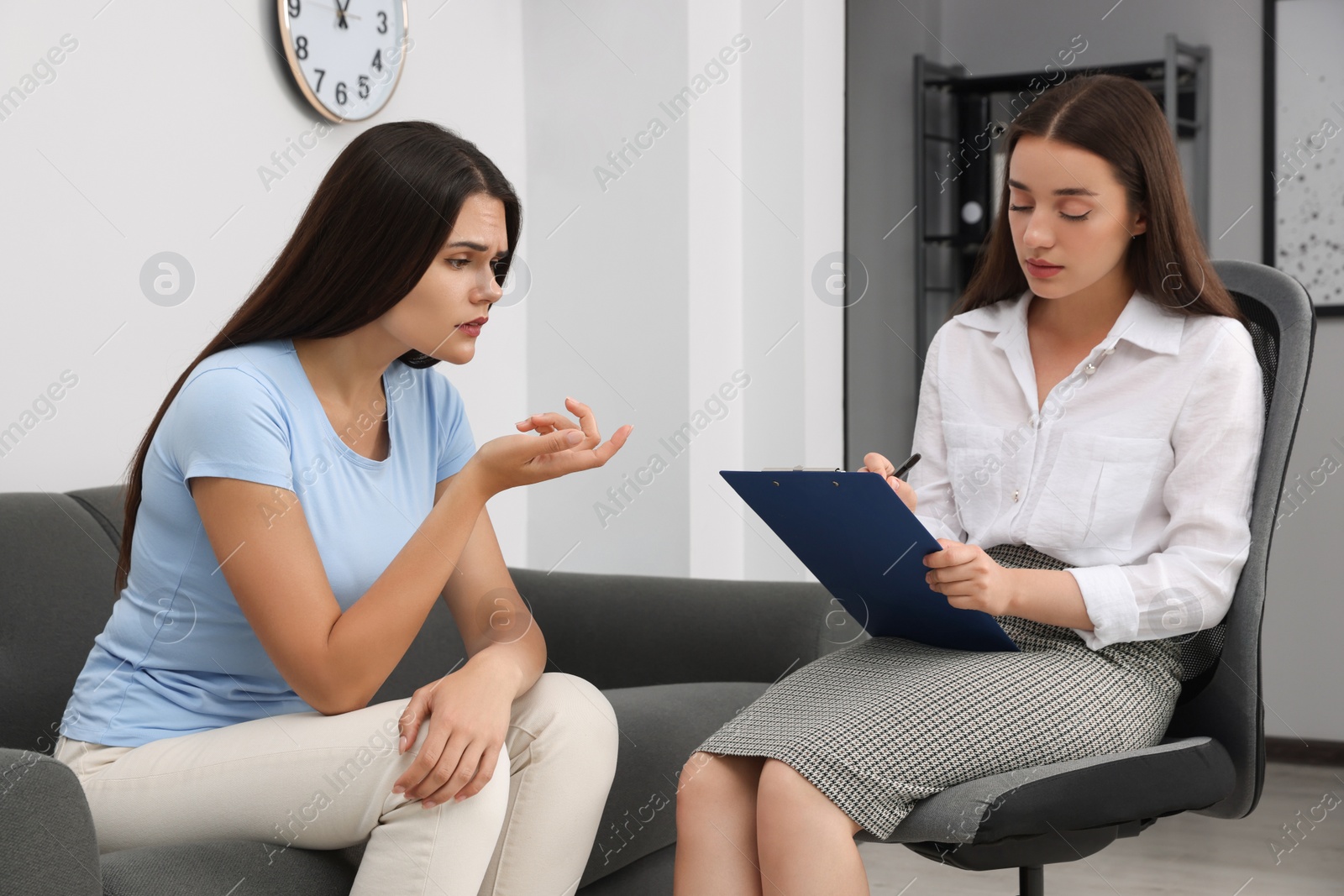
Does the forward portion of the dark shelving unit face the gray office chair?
yes

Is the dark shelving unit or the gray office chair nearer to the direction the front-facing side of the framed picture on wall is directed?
the gray office chair

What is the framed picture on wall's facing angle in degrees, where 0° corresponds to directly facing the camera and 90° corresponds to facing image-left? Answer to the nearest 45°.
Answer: approximately 0°

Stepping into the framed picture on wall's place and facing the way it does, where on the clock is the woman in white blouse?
The woman in white blouse is roughly at 12 o'clock from the framed picture on wall.

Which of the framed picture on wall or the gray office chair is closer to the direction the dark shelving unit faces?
the gray office chair

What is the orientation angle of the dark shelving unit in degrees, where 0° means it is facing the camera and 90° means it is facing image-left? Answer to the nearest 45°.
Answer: approximately 0°

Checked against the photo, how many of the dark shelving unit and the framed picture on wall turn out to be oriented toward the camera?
2

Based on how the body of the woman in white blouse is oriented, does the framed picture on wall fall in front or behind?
behind

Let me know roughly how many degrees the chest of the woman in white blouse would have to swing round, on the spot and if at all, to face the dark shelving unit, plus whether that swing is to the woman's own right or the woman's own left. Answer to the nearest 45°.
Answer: approximately 135° to the woman's own right

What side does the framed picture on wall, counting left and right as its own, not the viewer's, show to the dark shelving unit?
right

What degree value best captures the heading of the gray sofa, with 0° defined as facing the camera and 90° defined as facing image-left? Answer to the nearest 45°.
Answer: approximately 315°
